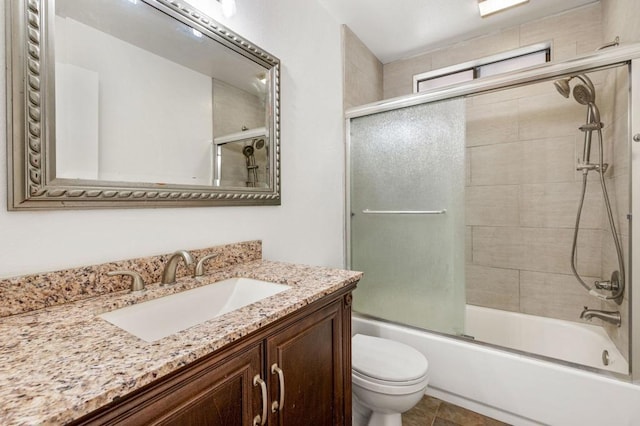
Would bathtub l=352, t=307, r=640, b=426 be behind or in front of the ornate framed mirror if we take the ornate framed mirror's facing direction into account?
in front

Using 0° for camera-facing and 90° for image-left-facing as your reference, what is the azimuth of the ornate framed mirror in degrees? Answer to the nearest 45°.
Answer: approximately 315°

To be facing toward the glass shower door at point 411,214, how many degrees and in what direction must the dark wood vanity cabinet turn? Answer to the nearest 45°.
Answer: approximately 90° to its left

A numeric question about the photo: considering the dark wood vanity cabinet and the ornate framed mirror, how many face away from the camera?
0

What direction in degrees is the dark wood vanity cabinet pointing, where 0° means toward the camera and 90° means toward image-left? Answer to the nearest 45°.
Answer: approximately 315°

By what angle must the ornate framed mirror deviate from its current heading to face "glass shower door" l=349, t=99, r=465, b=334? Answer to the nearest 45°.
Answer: approximately 45° to its left

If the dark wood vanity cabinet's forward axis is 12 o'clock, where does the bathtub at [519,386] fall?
The bathtub is roughly at 10 o'clock from the dark wood vanity cabinet.
